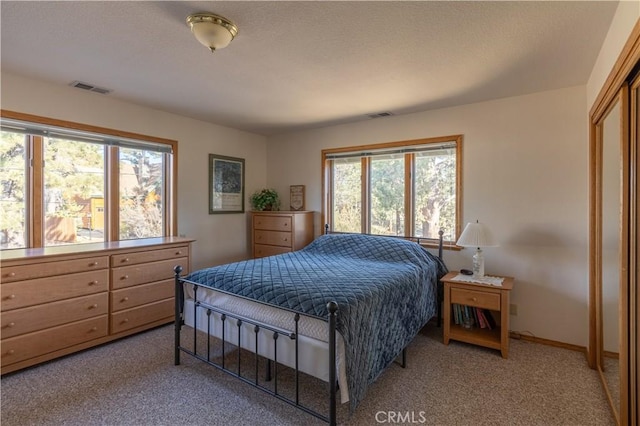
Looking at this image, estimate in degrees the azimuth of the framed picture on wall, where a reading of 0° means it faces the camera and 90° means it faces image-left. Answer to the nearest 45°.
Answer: approximately 315°

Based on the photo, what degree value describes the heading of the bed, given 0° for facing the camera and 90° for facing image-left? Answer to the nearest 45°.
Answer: approximately 45°

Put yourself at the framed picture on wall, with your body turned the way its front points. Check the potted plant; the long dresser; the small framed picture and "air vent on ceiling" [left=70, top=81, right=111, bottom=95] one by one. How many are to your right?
2

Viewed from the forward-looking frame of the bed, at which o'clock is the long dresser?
The long dresser is roughly at 2 o'clock from the bed.

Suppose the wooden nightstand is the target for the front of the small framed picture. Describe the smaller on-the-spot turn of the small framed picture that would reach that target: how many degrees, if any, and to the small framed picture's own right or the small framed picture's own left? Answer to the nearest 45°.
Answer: approximately 45° to the small framed picture's own left

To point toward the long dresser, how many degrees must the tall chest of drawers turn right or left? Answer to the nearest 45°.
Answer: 0° — it already faces it

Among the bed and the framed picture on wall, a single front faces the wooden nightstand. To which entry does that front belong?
the framed picture on wall
